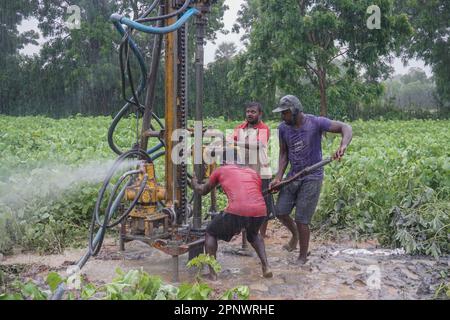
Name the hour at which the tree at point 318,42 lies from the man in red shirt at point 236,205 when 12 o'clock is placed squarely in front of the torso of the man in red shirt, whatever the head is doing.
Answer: The tree is roughly at 2 o'clock from the man in red shirt.

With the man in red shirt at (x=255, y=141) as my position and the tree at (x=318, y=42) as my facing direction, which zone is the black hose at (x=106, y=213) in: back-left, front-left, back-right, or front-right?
back-left

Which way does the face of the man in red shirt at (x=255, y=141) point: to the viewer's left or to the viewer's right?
to the viewer's left

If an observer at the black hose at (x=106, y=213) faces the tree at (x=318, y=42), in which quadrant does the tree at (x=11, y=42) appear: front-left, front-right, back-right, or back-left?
front-left

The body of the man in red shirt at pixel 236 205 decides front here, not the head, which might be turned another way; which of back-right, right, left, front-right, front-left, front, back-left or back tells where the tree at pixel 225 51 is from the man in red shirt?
front-right

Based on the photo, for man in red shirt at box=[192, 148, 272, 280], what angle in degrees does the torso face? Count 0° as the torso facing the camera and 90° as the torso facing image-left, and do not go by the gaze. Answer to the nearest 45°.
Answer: approximately 135°

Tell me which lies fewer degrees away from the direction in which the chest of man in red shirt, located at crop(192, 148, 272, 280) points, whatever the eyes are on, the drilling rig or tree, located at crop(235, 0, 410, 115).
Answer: the drilling rig

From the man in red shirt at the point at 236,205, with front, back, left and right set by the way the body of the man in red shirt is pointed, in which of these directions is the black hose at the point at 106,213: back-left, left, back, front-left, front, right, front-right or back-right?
front-left

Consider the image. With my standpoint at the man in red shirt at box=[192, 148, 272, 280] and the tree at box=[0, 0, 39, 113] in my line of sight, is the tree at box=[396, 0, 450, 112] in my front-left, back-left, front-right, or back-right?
front-right

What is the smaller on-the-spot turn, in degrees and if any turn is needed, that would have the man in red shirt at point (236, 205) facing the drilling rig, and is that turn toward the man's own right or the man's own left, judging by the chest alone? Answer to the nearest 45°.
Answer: approximately 45° to the man's own left
